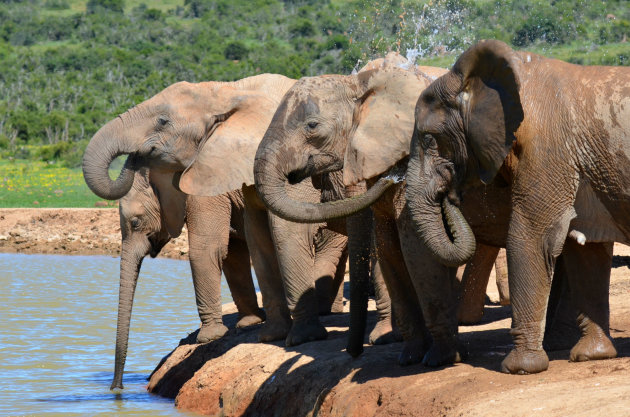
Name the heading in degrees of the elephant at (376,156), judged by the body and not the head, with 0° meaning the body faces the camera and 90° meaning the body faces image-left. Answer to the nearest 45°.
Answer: approximately 90°

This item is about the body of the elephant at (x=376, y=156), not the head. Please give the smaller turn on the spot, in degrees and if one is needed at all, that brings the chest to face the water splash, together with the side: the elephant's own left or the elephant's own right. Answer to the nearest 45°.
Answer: approximately 180°

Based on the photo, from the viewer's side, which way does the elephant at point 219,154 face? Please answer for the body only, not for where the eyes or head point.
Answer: to the viewer's left

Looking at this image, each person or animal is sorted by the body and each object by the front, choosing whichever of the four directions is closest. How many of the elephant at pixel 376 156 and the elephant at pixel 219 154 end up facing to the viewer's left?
2

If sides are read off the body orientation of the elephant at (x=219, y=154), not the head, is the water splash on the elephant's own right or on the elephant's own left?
on the elephant's own right

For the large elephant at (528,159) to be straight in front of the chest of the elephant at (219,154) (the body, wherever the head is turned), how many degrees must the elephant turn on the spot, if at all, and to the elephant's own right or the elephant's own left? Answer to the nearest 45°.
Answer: approximately 135° to the elephant's own left
